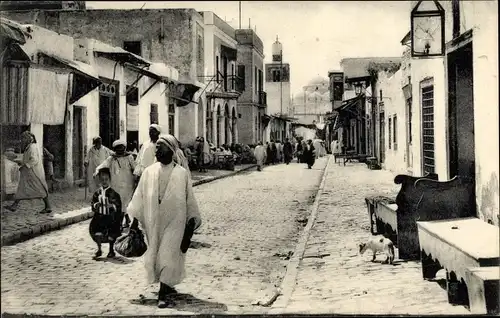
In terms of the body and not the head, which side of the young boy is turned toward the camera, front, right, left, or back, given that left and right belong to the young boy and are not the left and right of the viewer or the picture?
front

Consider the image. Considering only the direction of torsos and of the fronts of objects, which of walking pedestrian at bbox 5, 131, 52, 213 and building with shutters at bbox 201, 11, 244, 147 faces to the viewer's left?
the walking pedestrian

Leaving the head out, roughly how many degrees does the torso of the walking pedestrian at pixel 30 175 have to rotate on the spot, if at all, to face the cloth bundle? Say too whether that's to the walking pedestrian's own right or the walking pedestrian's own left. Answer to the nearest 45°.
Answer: approximately 90° to the walking pedestrian's own left

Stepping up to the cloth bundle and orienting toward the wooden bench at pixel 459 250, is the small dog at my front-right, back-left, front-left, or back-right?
front-left

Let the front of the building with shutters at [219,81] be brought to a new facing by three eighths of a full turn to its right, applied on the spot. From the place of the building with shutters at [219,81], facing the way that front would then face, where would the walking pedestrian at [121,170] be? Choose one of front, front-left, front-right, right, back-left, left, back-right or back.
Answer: left

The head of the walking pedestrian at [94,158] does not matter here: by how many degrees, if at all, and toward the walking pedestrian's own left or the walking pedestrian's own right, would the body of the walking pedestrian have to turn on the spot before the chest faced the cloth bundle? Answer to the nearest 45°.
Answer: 0° — they already face it

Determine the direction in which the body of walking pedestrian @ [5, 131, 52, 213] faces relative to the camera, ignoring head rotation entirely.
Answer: to the viewer's left

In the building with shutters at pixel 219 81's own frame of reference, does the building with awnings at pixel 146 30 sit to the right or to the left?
on its right

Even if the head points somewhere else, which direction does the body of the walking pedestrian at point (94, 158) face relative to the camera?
toward the camera

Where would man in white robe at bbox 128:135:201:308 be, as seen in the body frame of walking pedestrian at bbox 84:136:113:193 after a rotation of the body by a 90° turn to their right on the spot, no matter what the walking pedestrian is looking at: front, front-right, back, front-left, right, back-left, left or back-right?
left

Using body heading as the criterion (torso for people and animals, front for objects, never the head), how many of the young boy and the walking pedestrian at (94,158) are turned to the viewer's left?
0
